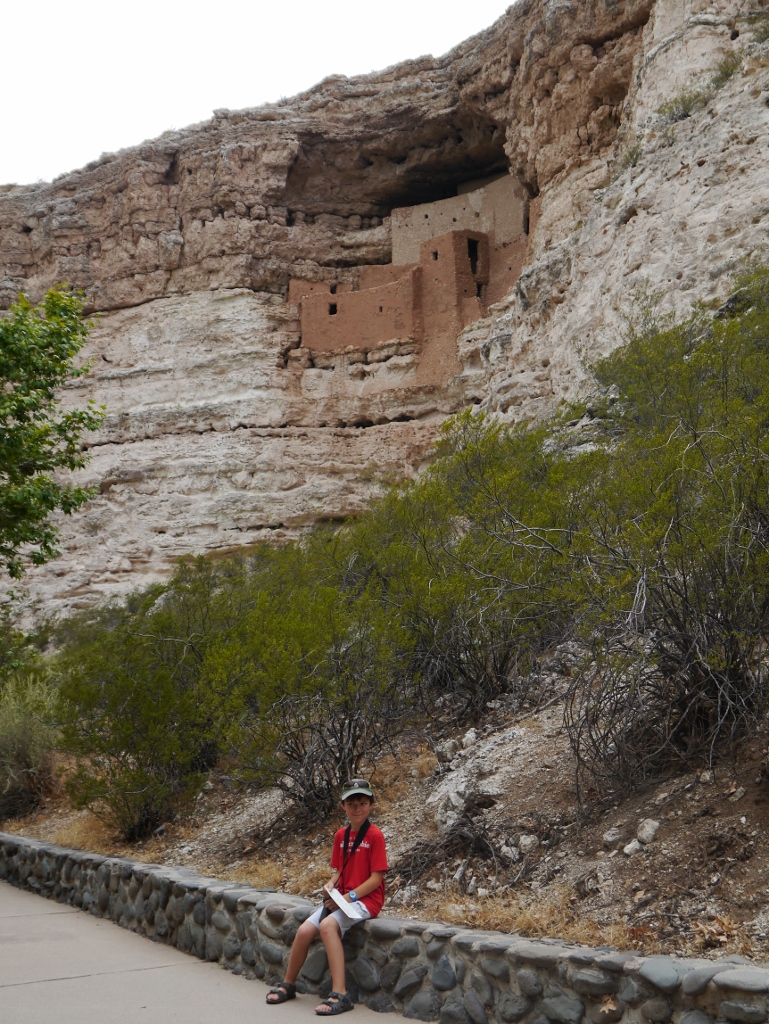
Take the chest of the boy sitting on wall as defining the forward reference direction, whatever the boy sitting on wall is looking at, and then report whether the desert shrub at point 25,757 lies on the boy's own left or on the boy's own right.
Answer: on the boy's own right

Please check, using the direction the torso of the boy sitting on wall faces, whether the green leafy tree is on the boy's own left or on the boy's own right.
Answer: on the boy's own right

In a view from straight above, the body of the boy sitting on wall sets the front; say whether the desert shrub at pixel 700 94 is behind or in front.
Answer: behind

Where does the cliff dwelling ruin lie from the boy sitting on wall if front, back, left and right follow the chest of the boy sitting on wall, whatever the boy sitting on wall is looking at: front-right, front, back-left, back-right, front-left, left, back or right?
back-right

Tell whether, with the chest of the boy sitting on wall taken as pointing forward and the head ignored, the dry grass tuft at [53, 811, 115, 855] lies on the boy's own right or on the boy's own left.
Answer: on the boy's own right

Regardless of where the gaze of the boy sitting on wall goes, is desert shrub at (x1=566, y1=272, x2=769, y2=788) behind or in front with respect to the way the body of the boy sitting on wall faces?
behind

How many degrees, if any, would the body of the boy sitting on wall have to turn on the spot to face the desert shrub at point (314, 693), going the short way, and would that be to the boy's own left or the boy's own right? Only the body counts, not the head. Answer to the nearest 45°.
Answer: approximately 135° to the boy's own right

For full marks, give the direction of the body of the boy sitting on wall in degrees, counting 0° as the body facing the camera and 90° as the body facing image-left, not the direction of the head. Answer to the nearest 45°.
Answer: approximately 45°

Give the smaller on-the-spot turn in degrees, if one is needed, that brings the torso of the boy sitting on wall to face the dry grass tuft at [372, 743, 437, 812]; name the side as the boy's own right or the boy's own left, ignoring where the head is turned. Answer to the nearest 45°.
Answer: approximately 135° to the boy's own right
